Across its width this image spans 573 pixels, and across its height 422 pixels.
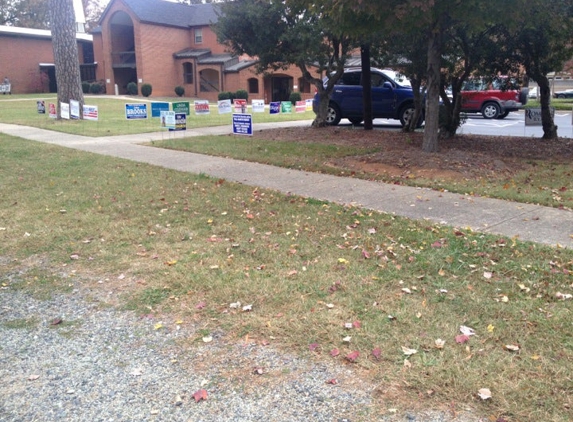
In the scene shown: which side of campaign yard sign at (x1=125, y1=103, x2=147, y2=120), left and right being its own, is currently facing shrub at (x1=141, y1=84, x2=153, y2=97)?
back

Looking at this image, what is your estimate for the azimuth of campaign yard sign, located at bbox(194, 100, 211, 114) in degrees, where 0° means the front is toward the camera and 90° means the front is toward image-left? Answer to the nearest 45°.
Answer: approximately 0°

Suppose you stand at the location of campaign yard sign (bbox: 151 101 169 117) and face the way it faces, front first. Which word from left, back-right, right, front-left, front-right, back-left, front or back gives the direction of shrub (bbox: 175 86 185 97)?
back

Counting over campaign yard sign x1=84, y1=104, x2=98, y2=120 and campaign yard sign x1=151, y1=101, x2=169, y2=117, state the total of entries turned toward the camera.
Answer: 2

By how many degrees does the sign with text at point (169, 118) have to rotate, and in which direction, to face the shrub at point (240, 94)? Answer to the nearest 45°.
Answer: approximately 180°

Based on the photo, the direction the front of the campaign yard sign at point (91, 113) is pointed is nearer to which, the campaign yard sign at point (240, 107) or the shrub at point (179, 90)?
the campaign yard sign

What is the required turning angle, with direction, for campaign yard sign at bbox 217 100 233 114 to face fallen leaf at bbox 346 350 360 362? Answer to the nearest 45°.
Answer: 0° — it already faces it

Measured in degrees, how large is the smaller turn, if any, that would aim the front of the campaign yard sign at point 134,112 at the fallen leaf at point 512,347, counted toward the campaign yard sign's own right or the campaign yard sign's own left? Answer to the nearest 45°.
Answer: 0° — it already faces it
